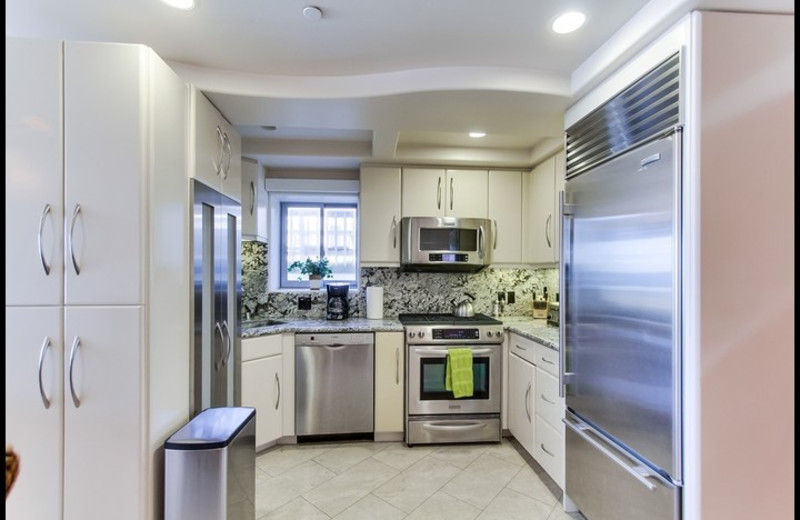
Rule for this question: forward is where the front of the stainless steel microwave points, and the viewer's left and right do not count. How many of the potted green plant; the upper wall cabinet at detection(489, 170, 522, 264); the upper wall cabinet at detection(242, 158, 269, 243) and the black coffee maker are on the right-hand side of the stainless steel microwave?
3

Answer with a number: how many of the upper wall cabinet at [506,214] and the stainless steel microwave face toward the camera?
2

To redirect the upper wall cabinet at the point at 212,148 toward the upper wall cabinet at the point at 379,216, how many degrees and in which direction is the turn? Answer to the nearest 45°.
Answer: approximately 90° to its left

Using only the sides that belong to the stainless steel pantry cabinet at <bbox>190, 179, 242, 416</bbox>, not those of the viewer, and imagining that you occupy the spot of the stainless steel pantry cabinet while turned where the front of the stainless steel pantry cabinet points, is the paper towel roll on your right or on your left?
on your left

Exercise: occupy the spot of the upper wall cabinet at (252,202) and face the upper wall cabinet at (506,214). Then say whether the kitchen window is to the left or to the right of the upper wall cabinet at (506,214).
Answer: left

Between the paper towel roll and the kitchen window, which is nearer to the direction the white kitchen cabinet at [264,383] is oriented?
the paper towel roll
